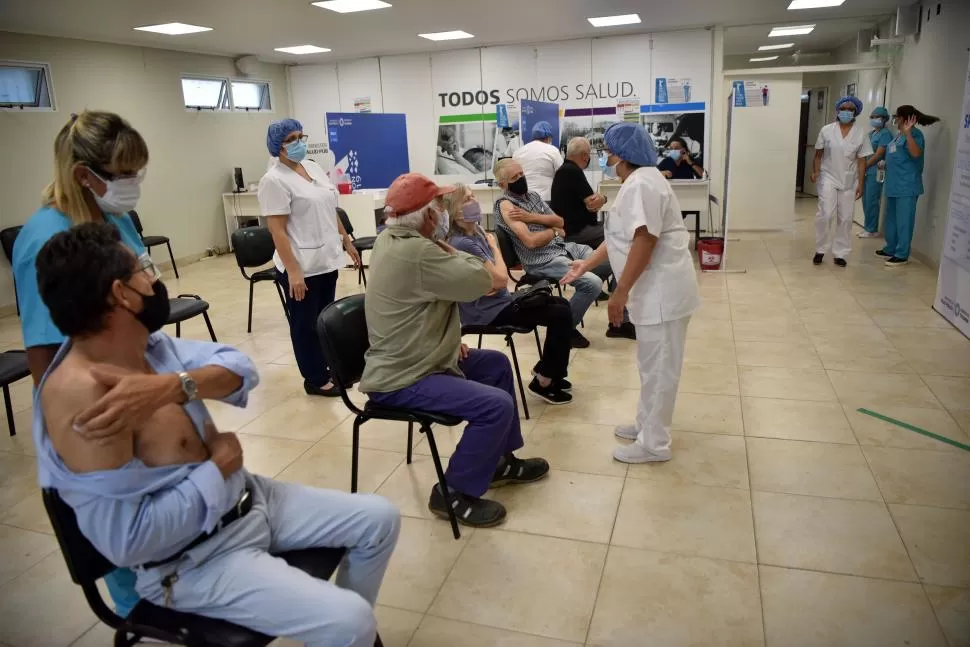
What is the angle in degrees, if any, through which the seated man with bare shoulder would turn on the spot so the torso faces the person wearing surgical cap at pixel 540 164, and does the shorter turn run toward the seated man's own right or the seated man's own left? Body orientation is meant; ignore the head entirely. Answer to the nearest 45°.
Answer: approximately 90° to the seated man's own left

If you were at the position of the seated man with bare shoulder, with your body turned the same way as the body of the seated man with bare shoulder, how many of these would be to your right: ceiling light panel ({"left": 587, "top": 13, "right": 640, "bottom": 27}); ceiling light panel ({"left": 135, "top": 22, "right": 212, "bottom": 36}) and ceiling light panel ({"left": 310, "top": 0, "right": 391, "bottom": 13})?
0

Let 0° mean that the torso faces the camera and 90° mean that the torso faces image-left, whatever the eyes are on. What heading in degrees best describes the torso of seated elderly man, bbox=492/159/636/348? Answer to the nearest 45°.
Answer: approximately 315°

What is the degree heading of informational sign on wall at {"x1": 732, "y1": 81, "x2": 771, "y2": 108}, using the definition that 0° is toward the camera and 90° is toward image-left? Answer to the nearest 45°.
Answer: approximately 0°

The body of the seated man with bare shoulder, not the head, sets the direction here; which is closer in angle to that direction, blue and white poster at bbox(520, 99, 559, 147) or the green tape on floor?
the green tape on floor

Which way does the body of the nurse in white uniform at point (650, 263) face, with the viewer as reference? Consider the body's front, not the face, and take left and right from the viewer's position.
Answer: facing to the left of the viewer

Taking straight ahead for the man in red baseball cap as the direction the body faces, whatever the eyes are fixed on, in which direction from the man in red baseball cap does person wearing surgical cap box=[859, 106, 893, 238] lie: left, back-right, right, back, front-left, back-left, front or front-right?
front-left

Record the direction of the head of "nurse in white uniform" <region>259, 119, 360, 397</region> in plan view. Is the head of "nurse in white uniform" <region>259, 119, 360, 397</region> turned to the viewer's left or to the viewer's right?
to the viewer's right

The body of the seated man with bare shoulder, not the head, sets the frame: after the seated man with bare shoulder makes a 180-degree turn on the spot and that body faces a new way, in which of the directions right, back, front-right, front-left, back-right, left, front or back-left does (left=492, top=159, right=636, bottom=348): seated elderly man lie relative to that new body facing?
right

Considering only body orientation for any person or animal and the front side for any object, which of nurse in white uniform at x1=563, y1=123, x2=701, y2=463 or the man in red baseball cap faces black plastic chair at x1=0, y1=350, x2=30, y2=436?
the nurse in white uniform

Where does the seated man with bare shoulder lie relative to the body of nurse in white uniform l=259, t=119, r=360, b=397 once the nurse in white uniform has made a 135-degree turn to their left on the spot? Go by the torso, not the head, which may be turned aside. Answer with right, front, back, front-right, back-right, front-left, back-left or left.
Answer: back

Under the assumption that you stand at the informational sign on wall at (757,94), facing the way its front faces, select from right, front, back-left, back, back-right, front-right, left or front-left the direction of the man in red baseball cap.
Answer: front

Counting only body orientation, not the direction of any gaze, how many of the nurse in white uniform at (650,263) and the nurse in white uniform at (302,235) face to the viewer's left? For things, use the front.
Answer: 1

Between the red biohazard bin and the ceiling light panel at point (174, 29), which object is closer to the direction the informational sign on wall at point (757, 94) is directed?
the red biohazard bin

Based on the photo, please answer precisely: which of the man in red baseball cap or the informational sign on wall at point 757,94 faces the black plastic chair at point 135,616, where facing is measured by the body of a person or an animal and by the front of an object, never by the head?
the informational sign on wall

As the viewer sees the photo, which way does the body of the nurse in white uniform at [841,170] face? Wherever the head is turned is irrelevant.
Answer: toward the camera

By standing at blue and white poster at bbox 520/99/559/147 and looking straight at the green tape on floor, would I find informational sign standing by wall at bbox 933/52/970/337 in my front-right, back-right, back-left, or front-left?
front-left

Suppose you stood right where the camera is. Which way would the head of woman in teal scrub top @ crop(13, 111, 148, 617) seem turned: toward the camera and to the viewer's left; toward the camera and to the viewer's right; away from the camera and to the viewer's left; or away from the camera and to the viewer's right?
toward the camera and to the viewer's right

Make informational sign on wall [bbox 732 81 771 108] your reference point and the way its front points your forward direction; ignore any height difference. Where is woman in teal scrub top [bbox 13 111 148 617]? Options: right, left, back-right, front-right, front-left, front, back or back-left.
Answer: front

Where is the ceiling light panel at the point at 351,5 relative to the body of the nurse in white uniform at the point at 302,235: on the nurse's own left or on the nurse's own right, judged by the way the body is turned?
on the nurse's own left
